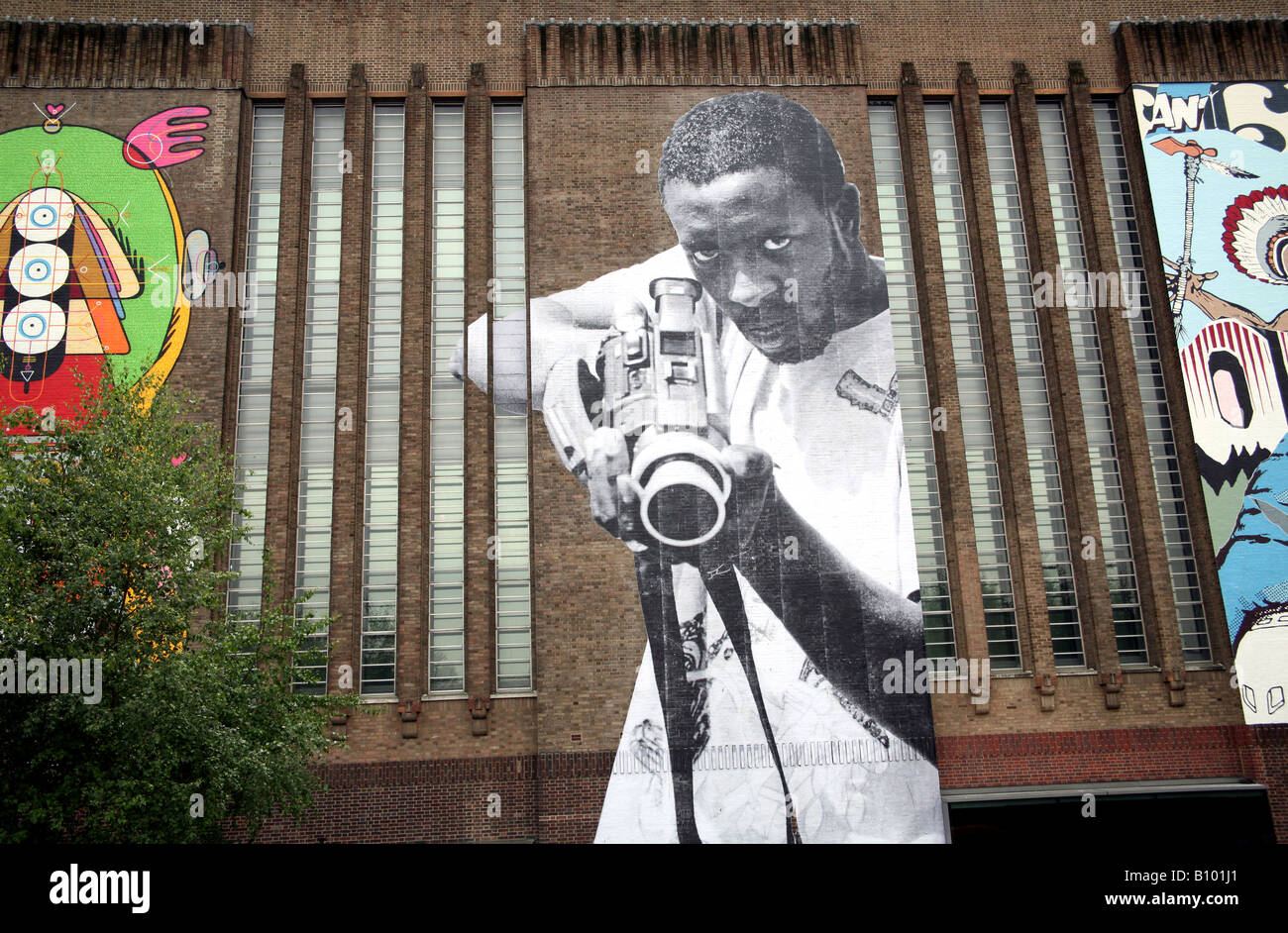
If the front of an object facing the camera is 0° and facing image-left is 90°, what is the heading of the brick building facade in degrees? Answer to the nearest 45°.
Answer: approximately 0°

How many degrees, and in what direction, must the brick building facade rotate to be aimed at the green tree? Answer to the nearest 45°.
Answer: approximately 45° to its right
